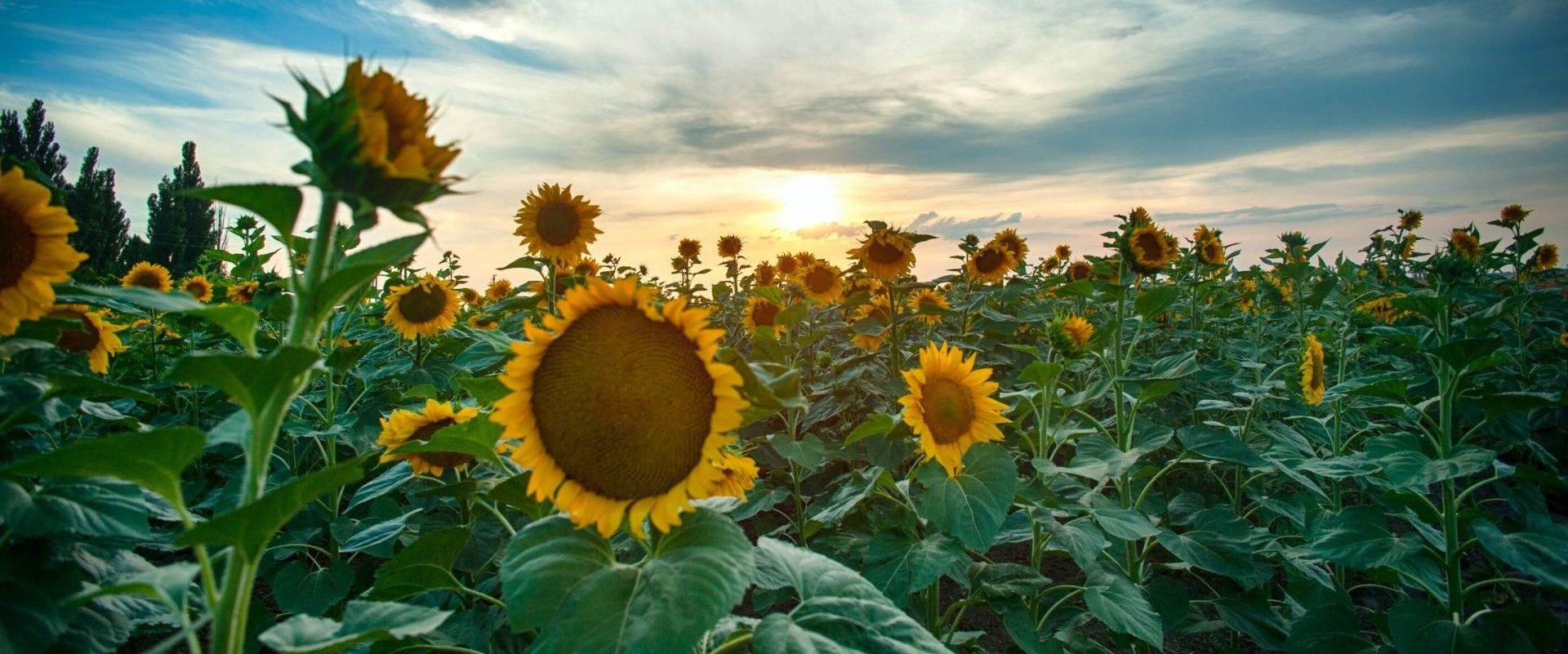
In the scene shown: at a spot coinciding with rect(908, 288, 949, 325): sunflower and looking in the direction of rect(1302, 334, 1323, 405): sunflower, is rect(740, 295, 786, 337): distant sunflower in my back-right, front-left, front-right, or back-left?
back-right

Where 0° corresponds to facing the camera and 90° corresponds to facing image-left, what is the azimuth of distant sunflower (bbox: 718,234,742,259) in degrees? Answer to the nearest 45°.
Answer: approximately 0°

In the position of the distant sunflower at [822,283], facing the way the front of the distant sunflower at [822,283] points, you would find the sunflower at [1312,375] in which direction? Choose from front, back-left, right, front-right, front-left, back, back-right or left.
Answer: front-left

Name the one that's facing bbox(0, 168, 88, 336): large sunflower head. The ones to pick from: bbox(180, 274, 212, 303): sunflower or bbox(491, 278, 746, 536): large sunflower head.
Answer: the sunflower

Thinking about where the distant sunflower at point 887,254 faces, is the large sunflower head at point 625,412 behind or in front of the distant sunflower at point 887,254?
in front

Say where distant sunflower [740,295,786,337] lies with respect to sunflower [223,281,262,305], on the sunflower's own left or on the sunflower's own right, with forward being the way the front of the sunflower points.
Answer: on the sunflower's own left

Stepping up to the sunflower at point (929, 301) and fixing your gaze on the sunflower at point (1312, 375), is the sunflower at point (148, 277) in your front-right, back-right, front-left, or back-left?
back-right

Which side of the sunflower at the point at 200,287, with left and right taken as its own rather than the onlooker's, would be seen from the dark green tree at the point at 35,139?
back

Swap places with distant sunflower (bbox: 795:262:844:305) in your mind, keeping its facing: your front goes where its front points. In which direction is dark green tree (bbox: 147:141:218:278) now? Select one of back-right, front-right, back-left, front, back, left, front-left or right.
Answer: back-right

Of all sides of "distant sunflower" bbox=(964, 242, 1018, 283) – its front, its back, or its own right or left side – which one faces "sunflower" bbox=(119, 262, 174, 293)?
right

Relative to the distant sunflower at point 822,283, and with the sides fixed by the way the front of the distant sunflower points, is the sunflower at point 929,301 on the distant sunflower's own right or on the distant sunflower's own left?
on the distant sunflower's own left
